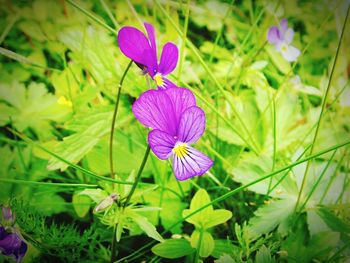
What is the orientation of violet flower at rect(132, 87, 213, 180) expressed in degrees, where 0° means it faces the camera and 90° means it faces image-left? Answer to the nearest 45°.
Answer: approximately 0°
